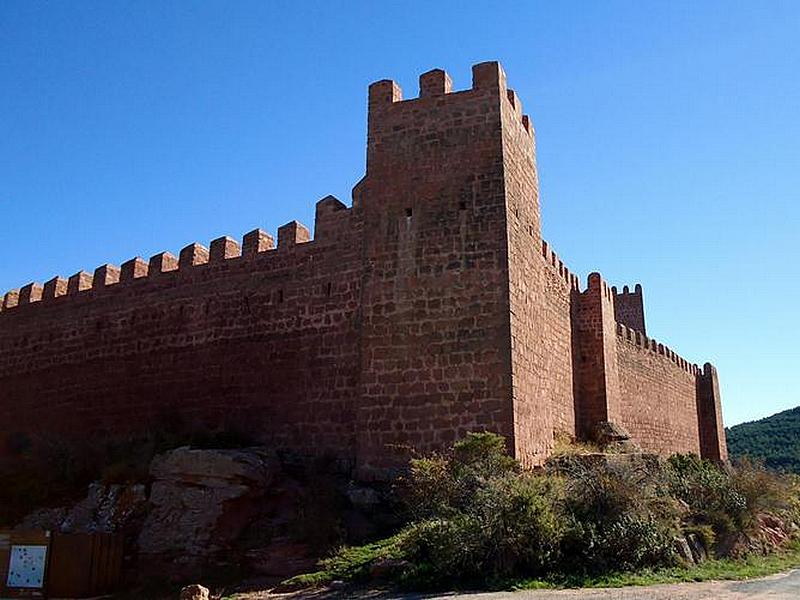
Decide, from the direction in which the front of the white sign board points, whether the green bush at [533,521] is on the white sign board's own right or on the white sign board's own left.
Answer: on the white sign board's own left

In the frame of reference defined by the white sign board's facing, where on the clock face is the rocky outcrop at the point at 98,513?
The rocky outcrop is roughly at 7 o'clock from the white sign board.

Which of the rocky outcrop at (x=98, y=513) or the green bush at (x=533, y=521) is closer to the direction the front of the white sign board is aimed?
the green bush

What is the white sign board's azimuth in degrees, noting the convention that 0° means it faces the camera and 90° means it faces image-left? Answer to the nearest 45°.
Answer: approximately 0°

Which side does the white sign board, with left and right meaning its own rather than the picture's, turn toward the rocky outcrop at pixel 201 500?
left

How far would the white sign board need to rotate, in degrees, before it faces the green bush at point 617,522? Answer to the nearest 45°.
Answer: approximately 45° to its left
